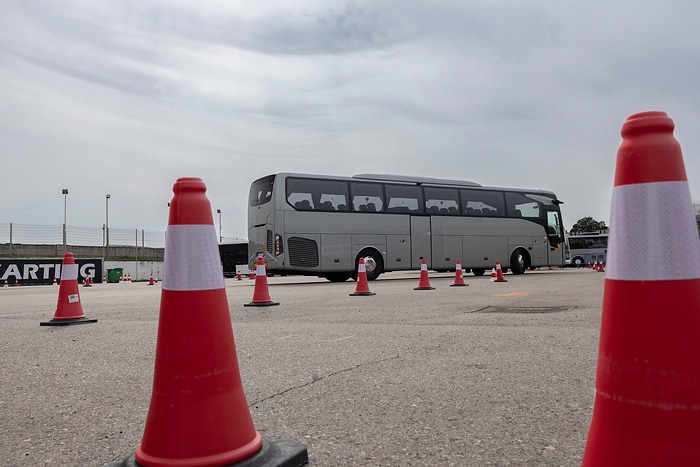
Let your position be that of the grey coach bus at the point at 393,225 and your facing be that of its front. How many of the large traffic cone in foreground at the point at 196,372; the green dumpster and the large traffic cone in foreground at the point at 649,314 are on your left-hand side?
1

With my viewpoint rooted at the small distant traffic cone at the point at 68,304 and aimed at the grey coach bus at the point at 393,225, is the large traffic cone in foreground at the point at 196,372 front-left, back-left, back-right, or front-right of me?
back-right

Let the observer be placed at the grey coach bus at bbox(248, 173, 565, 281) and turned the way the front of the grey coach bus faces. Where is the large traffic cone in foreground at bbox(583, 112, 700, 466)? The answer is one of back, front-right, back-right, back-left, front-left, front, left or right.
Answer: back-right

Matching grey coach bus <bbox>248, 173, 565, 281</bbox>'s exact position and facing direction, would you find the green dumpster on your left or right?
on your left

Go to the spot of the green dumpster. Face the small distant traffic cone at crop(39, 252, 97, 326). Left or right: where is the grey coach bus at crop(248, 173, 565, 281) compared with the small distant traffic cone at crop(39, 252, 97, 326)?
left

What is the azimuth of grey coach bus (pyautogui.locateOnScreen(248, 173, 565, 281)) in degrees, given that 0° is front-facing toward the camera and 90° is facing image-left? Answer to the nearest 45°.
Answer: approximately 225°

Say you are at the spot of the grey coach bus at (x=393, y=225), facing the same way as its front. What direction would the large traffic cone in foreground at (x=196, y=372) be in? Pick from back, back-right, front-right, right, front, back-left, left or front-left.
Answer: back-right

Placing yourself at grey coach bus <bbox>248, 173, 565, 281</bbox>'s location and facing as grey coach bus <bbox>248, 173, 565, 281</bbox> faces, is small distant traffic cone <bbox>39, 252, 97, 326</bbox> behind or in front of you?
behind
